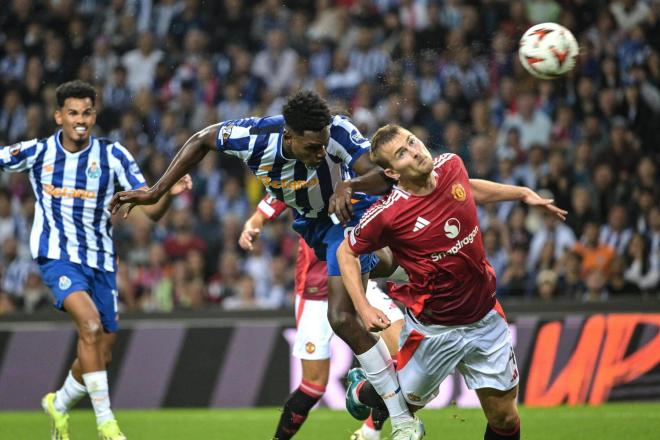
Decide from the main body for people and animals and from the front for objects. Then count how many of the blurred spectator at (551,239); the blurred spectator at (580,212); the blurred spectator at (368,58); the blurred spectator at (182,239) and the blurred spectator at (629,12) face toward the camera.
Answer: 5

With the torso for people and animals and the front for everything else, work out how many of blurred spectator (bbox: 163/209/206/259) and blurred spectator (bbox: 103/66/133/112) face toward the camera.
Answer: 2

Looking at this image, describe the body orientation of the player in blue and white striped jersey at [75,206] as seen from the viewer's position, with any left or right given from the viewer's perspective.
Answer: facing the viewer

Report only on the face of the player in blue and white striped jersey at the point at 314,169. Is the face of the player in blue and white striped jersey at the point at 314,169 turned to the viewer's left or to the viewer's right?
to the viewer's right

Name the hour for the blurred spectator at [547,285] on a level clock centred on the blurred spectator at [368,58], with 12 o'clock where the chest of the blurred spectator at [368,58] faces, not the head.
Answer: the blurred spectator at [547,285] is roughly at 11 o'clock from the blurred spectator at [368,58].

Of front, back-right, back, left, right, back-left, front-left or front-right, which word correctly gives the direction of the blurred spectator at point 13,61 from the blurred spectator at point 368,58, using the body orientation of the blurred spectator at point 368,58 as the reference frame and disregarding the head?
right

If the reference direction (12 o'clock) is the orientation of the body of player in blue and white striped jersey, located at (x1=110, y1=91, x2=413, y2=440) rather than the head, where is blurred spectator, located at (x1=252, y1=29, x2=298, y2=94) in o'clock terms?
The blurred spectator is roughly at 6 o'clock from the player in blue and white striped jersey.

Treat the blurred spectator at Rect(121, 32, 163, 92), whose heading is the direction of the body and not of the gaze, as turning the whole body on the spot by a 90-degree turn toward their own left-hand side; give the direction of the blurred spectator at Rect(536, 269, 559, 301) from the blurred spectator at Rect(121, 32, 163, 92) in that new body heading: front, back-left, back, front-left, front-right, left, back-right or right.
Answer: front-right

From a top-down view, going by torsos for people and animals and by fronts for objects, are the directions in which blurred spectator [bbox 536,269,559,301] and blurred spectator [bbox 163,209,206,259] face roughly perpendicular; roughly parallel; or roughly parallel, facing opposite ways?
roughly parallel

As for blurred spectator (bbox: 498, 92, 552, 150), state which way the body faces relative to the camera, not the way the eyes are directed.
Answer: toward the camera

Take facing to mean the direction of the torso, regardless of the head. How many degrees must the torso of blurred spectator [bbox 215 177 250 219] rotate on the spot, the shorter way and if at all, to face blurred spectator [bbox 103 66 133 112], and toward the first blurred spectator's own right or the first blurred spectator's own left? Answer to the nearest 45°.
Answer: approximately 135° to the first blurred spectator's own right

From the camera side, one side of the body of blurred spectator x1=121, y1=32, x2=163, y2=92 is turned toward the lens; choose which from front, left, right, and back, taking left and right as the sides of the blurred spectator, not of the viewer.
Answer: front

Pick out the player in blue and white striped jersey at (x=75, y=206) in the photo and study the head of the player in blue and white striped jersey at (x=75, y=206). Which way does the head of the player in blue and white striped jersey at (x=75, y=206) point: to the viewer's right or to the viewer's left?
to the viewer's right

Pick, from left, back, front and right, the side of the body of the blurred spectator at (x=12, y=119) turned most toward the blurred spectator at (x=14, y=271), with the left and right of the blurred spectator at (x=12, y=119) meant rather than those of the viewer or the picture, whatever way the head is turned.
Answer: front
